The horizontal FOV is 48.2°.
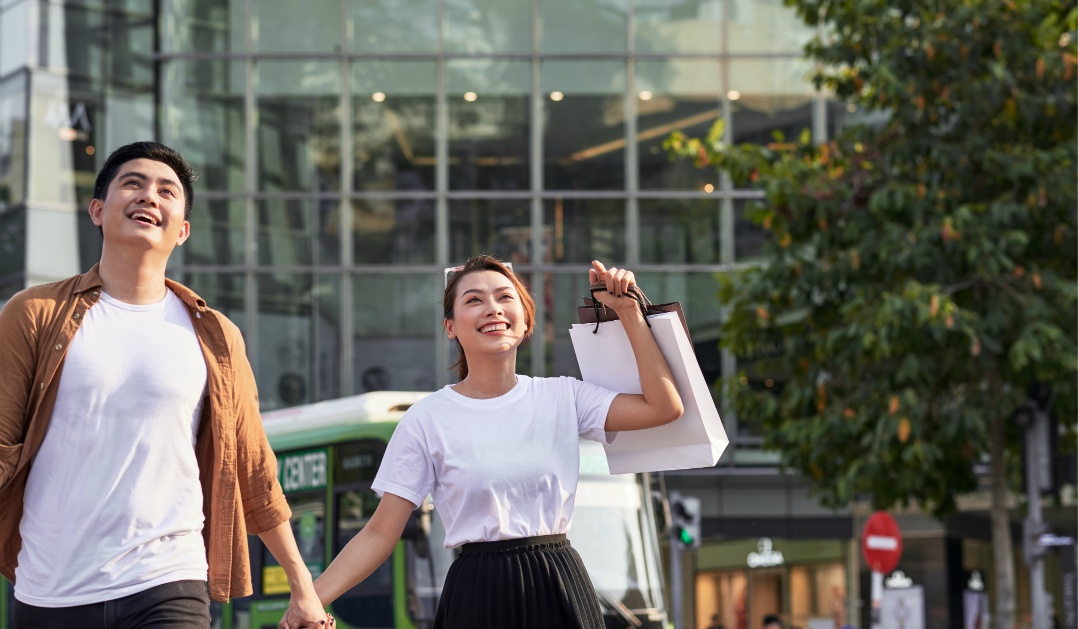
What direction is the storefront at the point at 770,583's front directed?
toward the camera

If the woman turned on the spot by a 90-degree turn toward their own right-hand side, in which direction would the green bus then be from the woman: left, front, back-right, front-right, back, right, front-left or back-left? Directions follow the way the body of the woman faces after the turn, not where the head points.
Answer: right

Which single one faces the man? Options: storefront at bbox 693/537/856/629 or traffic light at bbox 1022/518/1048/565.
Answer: the storefront

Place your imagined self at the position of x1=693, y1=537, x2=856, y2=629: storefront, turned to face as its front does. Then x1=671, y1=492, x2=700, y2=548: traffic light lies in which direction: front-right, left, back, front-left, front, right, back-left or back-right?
front

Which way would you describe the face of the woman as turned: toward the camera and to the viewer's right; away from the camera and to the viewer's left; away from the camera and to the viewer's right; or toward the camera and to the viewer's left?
toward the camera and to the viewer's right

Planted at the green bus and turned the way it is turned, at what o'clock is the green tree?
The green tree is roughly at 10 o'clock from the green bus.

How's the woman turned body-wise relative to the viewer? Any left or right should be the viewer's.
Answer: facing the viewer

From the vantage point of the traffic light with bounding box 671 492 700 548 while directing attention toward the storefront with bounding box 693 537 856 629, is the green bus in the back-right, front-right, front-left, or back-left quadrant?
back-left

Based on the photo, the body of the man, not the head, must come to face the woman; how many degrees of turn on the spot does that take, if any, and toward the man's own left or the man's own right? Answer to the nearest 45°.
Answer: approximately 90° to the man's own left

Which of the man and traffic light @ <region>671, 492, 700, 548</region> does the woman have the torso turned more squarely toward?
the man
